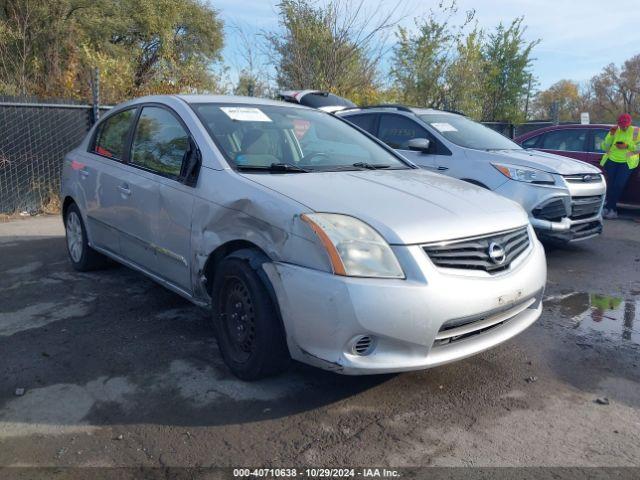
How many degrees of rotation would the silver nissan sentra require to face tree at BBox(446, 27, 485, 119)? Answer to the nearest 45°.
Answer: approximately 135° to its left

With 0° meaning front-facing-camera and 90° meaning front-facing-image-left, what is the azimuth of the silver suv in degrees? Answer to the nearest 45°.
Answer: approximately 315°

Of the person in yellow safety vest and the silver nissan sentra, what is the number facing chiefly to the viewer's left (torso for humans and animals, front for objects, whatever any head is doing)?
0

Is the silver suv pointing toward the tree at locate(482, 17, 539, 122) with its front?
no

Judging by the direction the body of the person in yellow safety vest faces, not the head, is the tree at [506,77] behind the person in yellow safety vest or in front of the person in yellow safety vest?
behind

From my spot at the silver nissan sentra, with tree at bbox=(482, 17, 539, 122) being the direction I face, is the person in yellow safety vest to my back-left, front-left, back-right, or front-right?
front-right

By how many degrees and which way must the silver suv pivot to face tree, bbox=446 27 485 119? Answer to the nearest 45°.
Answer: approximately 135° to its left

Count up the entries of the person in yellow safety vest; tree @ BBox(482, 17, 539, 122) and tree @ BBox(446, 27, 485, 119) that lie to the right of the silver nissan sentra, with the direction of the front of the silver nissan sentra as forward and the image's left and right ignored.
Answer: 0

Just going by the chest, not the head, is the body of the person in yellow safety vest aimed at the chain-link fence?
no

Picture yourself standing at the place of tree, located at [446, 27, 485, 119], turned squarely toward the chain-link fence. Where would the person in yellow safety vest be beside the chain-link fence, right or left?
left

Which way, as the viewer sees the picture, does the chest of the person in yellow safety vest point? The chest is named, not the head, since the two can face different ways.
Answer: toward the camera

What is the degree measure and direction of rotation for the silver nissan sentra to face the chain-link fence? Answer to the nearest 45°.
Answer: approximately 180°

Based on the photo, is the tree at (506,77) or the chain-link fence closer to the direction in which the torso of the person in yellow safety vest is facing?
the chain-link fence

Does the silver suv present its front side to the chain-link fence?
no

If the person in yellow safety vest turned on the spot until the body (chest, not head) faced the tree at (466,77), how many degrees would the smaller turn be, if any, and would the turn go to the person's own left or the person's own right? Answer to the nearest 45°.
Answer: approximately 135° to the person's own right

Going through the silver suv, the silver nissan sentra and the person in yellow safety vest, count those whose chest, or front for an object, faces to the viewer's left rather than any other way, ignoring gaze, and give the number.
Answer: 0

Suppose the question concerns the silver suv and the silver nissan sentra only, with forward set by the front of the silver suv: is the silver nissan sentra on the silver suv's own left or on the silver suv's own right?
on the silver suv's own right

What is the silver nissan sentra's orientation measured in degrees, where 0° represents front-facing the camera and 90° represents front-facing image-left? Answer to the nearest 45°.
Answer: approximately 315°

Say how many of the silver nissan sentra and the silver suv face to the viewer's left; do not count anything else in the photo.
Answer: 0

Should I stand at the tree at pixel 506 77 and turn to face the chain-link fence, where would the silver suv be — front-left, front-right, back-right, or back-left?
front-left

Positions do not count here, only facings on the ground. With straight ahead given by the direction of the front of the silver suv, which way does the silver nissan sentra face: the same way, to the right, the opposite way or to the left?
the same way
